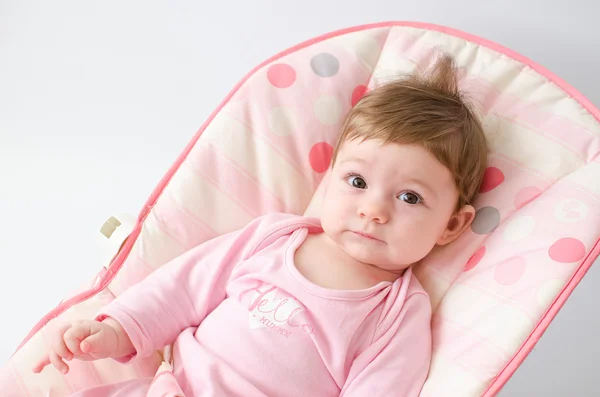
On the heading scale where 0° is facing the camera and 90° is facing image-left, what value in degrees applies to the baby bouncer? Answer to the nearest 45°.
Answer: approximately 45°
